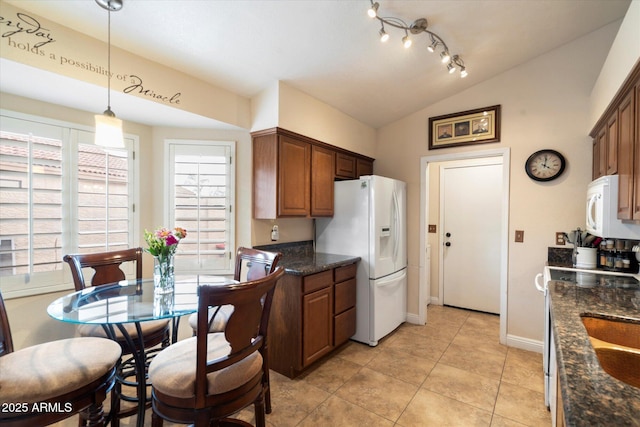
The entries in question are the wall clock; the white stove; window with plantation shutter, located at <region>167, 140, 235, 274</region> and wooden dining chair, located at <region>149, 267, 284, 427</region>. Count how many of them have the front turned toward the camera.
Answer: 2

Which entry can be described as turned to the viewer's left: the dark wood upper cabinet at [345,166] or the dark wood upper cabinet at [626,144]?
the dark wood upper cabinet at [626,144]

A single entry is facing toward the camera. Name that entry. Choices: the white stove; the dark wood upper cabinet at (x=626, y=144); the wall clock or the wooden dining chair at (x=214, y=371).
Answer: the wall clock

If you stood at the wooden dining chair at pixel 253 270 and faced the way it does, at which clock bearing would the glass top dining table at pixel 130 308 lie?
The glass top dining table is roughly at 1 o'clock from the wooden dining chair.

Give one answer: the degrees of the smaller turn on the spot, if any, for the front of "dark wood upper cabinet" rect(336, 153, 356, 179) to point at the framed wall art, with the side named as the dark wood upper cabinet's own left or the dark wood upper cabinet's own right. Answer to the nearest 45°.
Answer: approximately 45° to the dark wood upper cabinet's own left

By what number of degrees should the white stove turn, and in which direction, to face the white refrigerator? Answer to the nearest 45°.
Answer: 0° — it already faces it

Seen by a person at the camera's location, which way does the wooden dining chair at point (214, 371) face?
facing away from the viewer and to the left of the viewer

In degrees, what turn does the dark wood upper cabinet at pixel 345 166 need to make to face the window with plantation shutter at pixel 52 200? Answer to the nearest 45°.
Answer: approximately 90° to its right

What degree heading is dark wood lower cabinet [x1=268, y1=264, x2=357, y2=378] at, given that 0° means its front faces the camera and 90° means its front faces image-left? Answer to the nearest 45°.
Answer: approximately 315°

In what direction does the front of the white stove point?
to the viewer's left

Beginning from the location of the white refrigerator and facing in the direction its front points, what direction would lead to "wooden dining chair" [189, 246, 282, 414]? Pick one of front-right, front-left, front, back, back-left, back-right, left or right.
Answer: right
